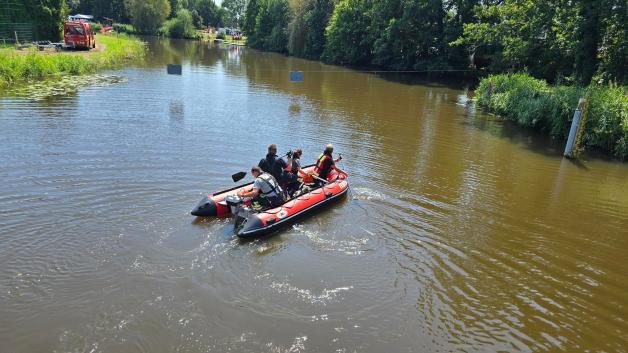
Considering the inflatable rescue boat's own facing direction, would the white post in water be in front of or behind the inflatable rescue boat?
in front

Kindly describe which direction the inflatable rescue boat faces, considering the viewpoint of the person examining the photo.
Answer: facing away from the viewer and to the right of the viewer

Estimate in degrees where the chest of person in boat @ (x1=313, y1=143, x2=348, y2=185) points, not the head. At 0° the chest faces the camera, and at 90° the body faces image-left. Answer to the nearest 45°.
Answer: approximately 225°

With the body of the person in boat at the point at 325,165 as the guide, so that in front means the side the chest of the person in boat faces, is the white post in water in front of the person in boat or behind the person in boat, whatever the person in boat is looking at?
in front

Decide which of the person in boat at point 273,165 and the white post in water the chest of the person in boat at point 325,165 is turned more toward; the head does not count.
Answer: the white post in water

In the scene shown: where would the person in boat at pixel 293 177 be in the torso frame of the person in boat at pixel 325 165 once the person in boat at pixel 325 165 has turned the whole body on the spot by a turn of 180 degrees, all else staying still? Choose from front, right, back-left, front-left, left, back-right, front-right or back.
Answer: front
